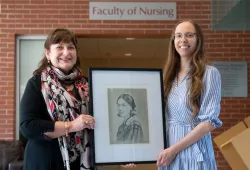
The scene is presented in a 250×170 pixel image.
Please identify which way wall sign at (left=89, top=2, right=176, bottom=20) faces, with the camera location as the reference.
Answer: facing the viewer
